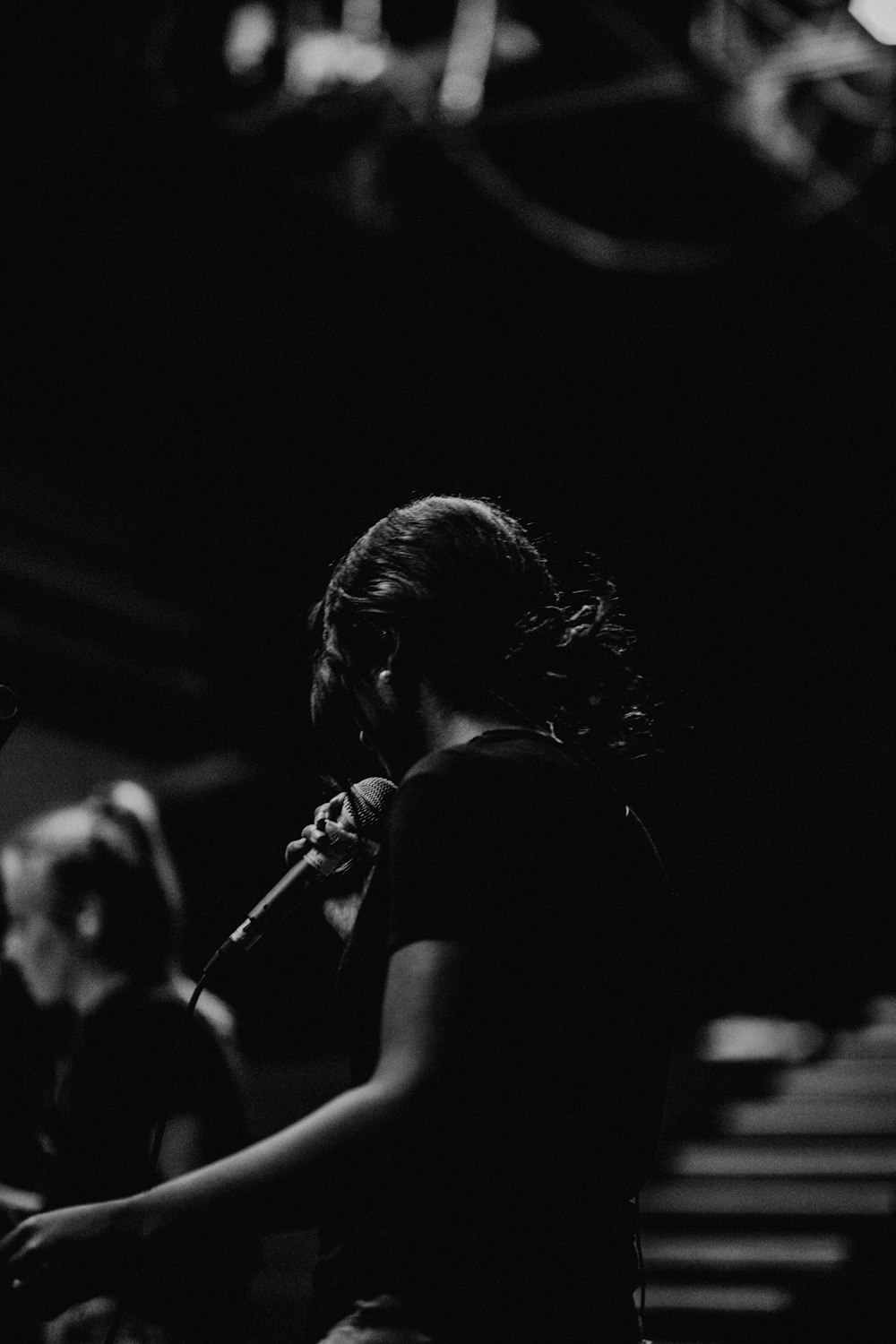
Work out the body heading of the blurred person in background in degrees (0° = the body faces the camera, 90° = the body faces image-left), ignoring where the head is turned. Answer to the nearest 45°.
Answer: approximately 90°
